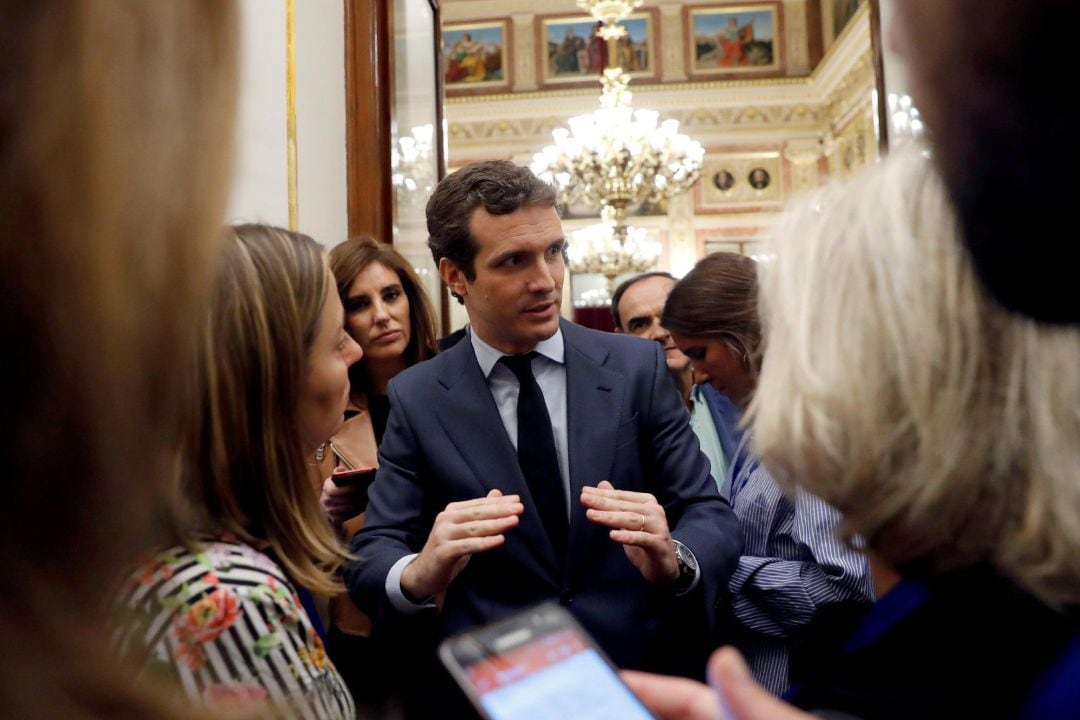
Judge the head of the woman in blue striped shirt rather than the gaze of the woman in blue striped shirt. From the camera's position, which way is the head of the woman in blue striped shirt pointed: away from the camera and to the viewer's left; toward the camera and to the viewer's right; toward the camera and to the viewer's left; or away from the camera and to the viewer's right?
toward the camera and to the viewer's left

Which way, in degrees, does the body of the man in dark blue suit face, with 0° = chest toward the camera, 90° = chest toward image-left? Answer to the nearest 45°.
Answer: approximately 0°

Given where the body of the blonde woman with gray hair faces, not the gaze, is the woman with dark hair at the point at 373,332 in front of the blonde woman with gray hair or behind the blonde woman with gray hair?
in front

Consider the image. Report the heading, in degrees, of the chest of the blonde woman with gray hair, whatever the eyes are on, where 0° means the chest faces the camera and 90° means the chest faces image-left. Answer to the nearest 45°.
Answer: approximately 135°

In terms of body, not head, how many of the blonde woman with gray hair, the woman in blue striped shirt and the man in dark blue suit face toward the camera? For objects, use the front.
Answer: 1

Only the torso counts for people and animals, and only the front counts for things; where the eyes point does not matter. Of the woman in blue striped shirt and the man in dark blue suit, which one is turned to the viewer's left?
the woman in blue striped shirt

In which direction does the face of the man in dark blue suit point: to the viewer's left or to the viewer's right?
to the viewer's right

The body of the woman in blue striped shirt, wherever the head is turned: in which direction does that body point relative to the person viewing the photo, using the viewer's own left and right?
facing to the left of the viewer

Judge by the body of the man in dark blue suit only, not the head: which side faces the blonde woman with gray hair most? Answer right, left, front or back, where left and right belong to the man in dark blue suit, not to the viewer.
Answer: front

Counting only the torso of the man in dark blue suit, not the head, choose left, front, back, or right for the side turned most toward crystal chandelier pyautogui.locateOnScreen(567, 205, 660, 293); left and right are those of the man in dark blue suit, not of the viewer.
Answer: back
